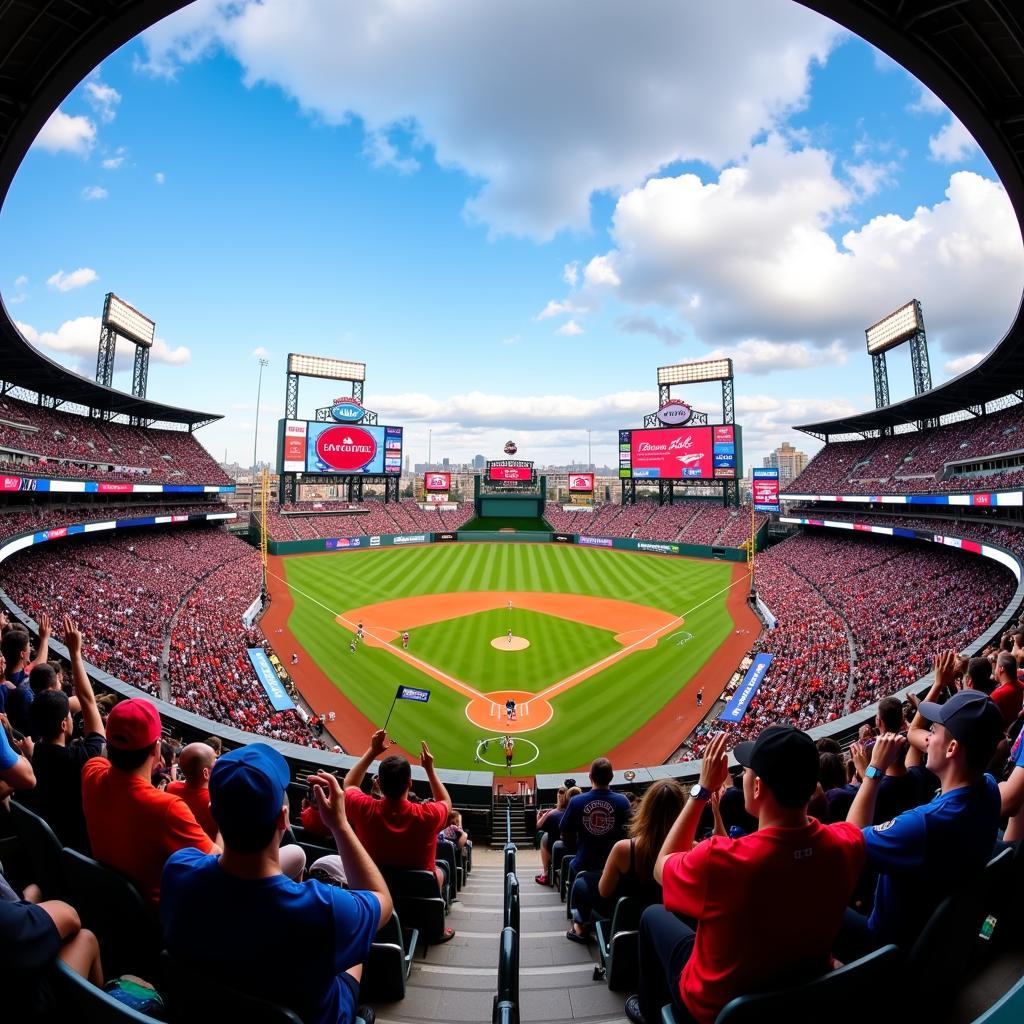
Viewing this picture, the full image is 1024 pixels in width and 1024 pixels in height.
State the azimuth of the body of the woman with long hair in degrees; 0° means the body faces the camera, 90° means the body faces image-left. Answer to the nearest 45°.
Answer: approximately 135°

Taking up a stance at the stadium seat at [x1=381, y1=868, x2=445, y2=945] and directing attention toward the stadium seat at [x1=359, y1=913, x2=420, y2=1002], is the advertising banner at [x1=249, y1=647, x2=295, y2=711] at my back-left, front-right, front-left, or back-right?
back-right

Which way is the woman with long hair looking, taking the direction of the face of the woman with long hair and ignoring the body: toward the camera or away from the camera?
away from the camera

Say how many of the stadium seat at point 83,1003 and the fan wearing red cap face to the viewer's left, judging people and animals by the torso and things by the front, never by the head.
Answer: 0

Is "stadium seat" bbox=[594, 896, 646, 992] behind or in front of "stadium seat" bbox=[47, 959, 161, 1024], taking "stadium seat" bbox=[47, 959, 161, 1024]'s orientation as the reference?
in front

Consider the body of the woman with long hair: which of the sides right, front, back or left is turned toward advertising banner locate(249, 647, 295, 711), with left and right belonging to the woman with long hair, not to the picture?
front

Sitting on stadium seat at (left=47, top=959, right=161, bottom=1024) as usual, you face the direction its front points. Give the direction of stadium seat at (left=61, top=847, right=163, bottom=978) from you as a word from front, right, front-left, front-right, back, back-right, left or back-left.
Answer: front-left

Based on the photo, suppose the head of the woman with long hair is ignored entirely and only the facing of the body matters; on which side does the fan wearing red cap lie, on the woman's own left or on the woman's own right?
on the woman's own left

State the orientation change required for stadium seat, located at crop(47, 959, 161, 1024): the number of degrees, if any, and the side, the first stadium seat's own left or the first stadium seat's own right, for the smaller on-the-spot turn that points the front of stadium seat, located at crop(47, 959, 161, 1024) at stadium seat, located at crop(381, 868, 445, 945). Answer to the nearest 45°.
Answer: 0° — it already faces it

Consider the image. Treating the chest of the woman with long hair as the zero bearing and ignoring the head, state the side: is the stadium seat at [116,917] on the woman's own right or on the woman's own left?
on the woman's own left

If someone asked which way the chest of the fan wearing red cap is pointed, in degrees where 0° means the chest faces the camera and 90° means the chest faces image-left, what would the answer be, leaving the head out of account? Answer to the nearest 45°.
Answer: approximately 225°

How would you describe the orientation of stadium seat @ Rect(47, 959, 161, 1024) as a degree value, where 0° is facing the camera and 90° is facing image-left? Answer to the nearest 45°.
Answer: approximately 225°

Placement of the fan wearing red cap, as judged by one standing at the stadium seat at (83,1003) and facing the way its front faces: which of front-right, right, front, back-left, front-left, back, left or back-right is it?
front-left
